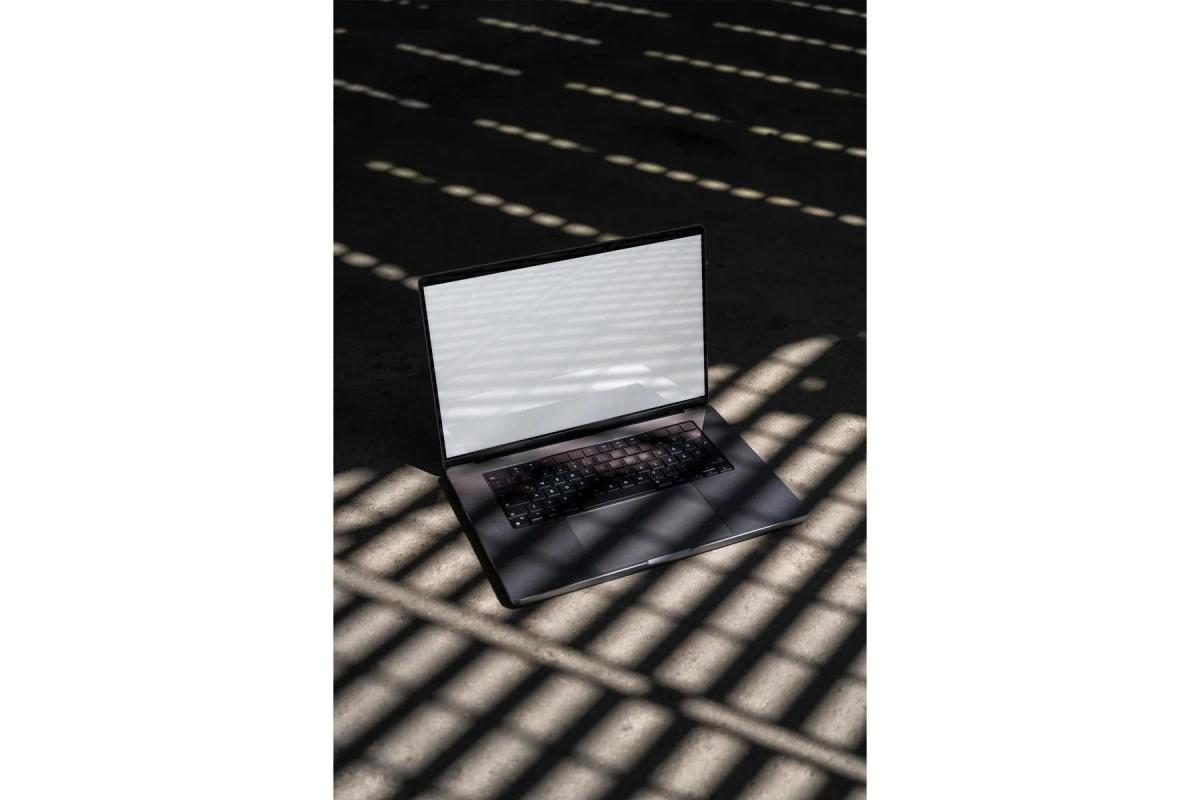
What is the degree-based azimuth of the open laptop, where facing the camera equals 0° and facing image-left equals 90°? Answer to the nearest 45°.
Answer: approximately 315°
